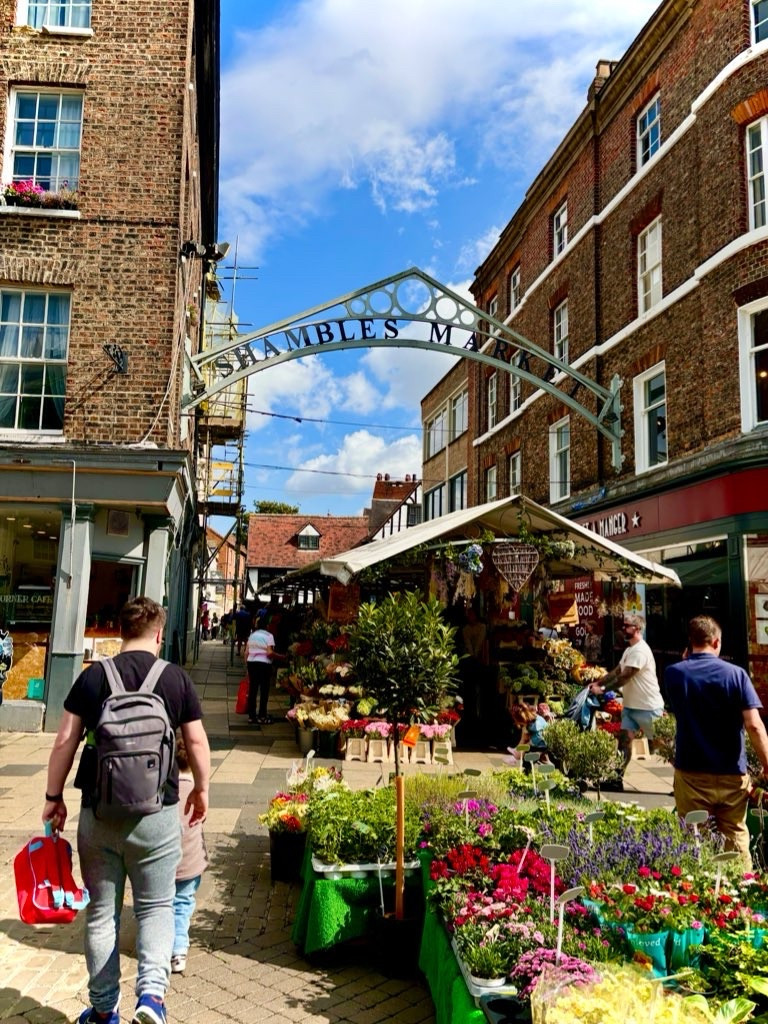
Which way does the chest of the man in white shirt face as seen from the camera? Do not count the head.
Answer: to the viewer's left

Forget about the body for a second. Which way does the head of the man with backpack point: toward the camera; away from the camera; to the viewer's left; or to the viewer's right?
away from the camera

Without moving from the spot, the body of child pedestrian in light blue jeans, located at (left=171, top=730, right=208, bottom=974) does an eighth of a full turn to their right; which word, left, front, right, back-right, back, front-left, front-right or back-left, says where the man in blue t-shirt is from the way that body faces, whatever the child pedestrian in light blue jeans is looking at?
front-right

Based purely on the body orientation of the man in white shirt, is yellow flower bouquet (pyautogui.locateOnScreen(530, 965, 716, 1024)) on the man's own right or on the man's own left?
on the man's own left

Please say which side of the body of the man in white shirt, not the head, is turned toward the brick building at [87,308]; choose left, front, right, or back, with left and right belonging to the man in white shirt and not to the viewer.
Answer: front

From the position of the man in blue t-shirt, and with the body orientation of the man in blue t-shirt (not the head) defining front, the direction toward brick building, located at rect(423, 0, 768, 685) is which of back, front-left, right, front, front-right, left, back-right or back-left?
front

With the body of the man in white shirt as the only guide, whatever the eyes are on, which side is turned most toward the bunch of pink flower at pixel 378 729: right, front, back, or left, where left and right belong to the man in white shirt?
front

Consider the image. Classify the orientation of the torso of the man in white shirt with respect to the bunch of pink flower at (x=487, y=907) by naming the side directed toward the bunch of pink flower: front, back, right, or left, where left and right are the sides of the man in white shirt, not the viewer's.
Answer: left

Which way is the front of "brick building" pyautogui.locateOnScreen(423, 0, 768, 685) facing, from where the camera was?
facing the viewer and to the left of the viewer

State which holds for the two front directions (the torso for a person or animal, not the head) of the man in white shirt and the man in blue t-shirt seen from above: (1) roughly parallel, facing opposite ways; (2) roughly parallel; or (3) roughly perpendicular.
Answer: roughly perpendicular

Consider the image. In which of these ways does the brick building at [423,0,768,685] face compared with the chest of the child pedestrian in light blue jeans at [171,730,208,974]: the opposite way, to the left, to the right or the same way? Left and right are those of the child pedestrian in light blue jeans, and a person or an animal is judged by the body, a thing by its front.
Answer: to the left

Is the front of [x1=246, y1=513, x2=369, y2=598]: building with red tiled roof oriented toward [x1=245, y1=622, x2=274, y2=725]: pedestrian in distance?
yes

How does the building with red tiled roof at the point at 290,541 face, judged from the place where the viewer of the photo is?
facing the viewer

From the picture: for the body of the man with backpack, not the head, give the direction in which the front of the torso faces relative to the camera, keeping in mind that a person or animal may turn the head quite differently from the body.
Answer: away from the camera

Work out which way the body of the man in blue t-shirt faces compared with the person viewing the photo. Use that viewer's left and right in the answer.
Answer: facing away from the viewer

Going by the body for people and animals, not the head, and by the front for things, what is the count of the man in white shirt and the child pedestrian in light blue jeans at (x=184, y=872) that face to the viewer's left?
1
